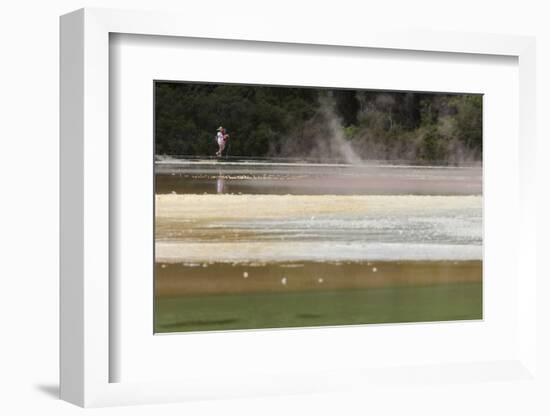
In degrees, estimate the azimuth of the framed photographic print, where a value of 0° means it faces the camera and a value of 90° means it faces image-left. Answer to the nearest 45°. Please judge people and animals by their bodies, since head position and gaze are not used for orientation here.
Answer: approximately 315°
